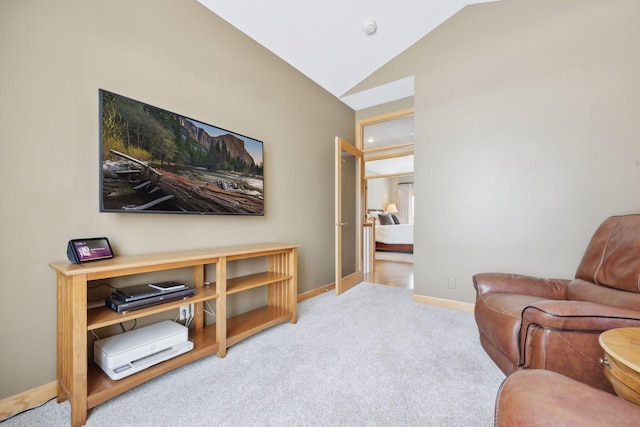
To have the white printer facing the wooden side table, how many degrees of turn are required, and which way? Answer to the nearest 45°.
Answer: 0° — it already faces it

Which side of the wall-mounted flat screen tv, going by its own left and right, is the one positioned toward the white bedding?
left

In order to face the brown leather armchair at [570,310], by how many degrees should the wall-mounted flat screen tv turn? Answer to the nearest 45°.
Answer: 0° — it already faces it

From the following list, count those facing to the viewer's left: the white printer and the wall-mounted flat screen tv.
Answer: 0

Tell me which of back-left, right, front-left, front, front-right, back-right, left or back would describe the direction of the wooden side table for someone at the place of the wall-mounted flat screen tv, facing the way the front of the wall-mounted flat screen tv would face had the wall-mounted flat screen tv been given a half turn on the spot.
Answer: back

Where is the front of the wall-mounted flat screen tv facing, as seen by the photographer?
facing the viewer and to the right of the viewer
